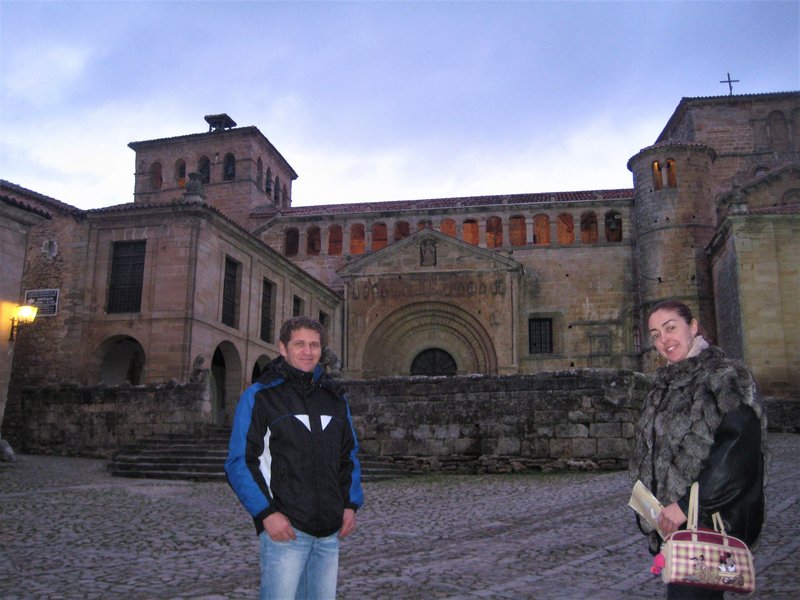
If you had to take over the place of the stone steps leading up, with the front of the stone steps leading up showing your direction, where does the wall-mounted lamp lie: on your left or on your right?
on your right

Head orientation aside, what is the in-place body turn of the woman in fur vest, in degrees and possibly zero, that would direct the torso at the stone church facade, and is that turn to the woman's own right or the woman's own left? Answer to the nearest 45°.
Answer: approximately 90° to the woman's own right

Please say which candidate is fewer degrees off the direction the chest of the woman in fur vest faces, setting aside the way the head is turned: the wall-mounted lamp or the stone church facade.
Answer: the wall-mounted lamp

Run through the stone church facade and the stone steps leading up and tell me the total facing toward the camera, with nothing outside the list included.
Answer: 2

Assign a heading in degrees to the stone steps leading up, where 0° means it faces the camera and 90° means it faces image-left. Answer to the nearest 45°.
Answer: approximately 0°

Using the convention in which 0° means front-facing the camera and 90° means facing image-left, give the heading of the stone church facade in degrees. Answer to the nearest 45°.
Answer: approximately 0°

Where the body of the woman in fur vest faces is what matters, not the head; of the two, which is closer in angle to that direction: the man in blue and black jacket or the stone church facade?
the man in blue and black jacket

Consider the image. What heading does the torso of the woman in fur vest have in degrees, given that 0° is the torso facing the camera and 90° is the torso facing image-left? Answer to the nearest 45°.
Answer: approximately 45°
